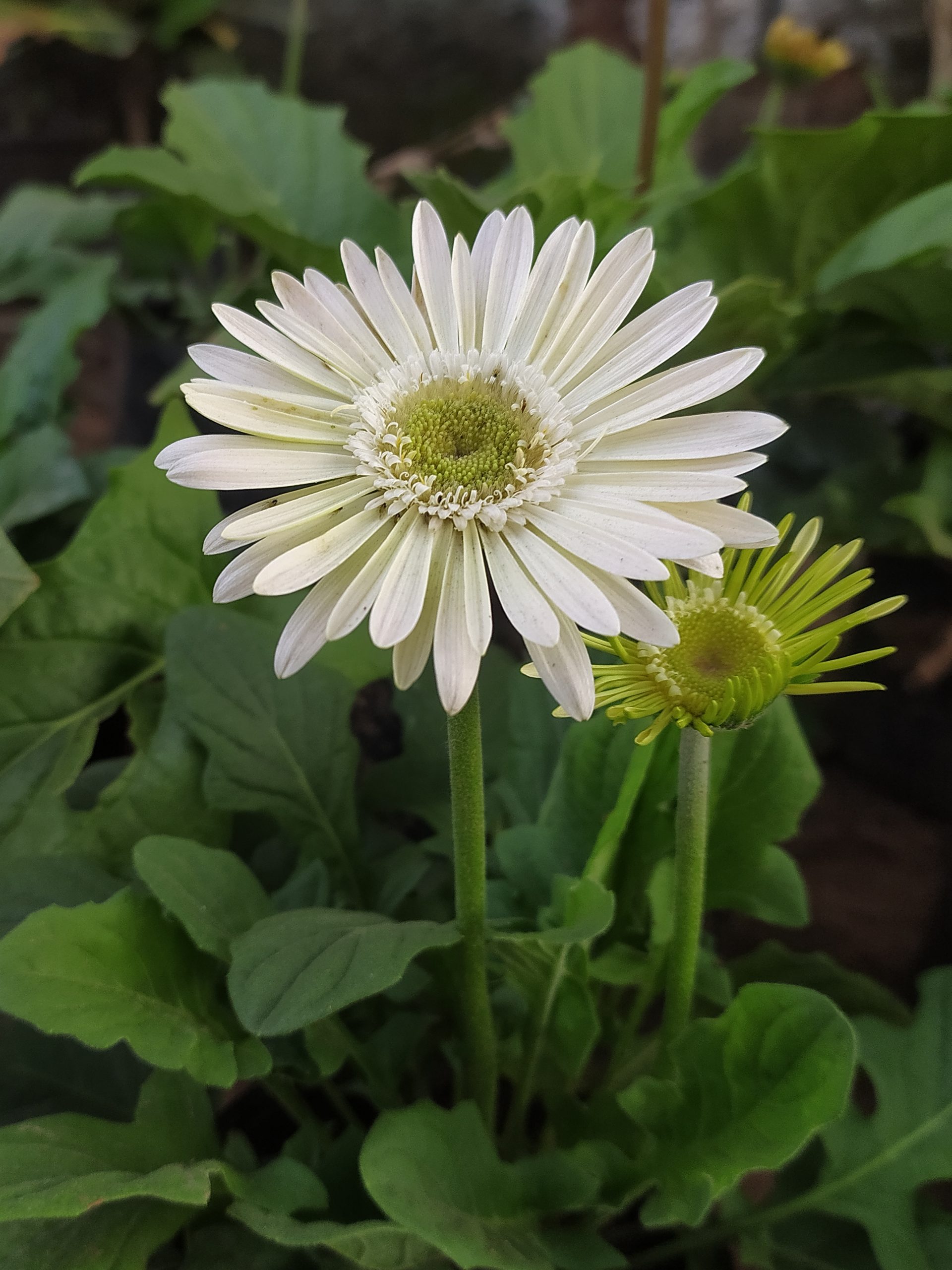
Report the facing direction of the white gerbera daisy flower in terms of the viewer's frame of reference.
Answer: facing the viewer
